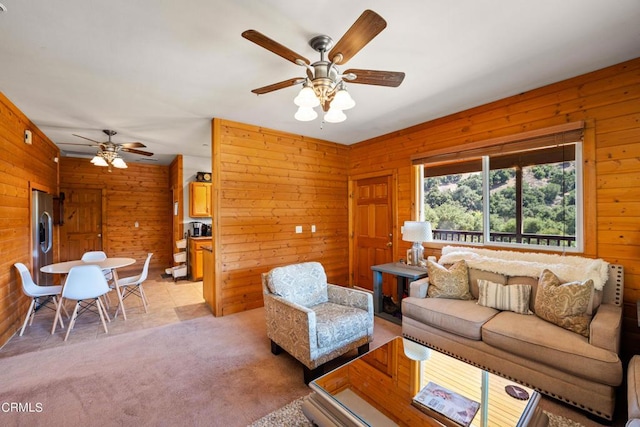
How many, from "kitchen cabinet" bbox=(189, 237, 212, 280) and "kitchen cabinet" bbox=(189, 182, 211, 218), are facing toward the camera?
2

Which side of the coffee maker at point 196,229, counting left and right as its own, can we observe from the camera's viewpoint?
front

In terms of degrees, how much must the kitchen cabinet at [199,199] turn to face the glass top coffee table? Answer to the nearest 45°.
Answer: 0° — it already faces it

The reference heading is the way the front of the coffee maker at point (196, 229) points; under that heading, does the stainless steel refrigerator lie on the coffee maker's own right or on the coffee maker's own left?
on the coffee maker's own right

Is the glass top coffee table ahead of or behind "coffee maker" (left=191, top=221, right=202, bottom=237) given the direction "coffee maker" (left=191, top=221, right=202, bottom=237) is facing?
ahead

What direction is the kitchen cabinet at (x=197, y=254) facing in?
toward the camera

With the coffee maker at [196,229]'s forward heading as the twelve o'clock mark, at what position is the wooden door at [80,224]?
The wooden door is roughly at 4 o'clock from the coffee maker.

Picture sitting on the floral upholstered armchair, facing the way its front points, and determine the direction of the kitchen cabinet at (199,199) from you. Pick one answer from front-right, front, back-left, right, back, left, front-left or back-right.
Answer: back

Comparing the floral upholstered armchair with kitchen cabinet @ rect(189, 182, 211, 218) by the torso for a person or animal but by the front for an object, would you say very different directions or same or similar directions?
same or similar directions

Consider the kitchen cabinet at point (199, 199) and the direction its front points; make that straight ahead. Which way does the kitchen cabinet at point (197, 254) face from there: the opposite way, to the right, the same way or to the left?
the same way

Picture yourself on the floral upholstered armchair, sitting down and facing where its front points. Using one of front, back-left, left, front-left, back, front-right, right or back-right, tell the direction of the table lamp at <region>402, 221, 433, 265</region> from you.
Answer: left

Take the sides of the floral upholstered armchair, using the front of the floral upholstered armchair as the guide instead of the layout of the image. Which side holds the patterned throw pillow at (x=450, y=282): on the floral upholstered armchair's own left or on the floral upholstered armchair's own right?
on the floral upholstered armchair's own left

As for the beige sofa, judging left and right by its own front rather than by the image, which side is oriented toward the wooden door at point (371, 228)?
right

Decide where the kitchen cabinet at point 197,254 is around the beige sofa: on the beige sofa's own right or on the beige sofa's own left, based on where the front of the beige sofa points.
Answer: on the beige sofa's own right

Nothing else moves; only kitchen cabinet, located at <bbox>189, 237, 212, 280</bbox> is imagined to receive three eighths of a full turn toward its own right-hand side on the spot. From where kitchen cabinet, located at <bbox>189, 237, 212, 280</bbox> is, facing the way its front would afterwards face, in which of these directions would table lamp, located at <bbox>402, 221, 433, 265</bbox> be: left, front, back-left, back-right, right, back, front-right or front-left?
back

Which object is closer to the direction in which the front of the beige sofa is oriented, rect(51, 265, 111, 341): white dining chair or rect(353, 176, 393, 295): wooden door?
the white dining chair
